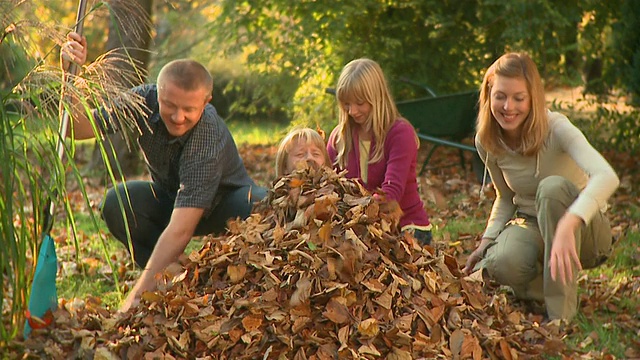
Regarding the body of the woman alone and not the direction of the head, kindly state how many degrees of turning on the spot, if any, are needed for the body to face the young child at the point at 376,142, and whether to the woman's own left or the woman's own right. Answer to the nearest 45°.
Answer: approximately 45° to the woman's own right

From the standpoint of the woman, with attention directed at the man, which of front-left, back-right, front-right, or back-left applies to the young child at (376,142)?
front-right

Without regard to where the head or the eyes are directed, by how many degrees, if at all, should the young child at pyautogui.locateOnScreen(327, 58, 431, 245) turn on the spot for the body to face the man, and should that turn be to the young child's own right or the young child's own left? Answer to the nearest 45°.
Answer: approximately 45° to the young child's own right

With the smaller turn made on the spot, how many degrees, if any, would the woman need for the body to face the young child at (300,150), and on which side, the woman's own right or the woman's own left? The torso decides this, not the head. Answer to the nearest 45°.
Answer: approximately 45° to the woman's own right

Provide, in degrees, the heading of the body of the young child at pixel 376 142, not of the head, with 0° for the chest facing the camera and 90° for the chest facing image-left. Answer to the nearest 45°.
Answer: approximately 45°

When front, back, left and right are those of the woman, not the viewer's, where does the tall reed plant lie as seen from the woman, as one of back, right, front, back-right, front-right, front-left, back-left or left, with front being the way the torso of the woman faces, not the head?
front

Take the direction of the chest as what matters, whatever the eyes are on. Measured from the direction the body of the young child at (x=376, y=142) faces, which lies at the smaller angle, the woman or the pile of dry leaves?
the pile of dry leaves

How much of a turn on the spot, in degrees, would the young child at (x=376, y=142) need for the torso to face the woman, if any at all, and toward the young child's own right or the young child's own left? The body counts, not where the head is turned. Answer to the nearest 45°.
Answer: approximately 135° to the young child's own left

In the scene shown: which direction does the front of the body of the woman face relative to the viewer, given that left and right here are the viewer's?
facing the viewer and to the left of the viewer

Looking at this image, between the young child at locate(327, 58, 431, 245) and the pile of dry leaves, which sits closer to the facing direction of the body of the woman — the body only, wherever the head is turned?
the pile of dry leaves

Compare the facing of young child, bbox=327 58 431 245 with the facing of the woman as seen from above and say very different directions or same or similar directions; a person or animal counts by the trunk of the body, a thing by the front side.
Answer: same or similar directions

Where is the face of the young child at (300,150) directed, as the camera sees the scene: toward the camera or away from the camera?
toward the camera

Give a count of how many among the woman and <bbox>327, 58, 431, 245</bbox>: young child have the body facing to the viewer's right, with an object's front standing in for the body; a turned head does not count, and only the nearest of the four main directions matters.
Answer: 0

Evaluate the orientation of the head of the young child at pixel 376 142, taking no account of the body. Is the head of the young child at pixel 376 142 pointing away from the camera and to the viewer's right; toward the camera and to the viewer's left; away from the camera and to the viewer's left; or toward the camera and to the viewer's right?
toward the camera and to the viewer's left
